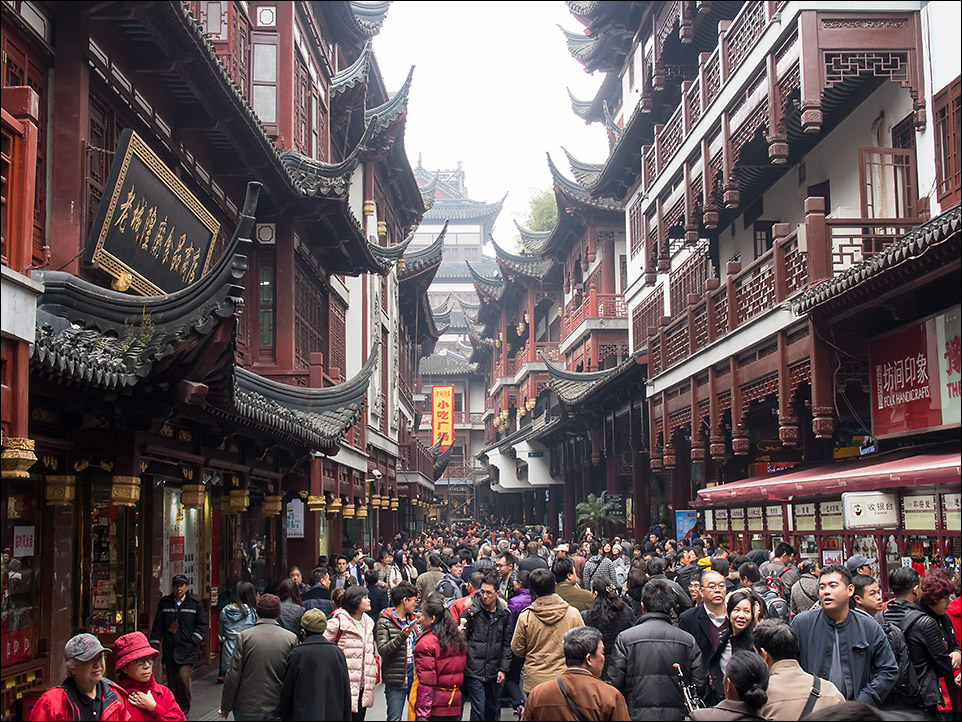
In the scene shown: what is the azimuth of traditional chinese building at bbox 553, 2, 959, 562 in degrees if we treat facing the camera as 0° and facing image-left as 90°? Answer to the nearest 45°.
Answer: approximately 45°

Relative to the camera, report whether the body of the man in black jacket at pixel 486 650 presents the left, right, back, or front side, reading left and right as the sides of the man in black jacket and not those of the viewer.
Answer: front

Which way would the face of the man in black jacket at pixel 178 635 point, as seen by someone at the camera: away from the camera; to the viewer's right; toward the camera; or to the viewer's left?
toward the camera

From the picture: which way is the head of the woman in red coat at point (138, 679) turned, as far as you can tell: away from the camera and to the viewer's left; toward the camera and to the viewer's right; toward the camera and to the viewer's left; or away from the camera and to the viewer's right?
toward the camera and to the viewer's right

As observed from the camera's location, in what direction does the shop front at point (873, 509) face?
facing the viewer and to the left of the viewer

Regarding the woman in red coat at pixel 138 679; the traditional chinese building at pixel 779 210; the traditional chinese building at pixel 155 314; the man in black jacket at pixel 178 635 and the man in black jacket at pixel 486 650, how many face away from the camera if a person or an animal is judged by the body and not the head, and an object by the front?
0

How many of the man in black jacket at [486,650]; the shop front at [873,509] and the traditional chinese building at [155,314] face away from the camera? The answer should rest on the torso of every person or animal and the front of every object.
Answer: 0

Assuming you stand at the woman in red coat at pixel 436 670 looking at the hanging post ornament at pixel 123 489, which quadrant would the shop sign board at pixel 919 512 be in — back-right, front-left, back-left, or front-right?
back-right

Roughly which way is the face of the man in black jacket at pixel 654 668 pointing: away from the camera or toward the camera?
away from the camera

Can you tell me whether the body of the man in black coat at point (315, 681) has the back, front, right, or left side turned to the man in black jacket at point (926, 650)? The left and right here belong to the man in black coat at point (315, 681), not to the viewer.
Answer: right

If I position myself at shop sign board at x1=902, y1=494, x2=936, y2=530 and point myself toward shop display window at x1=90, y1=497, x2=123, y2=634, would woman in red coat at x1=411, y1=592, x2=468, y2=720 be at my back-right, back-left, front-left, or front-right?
front-left

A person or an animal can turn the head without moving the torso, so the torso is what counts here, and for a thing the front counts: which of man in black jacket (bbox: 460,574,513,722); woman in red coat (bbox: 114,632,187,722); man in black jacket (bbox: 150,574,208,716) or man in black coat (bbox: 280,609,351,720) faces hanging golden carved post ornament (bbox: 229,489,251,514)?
man in black coat (bbox: 280,609,351,720)

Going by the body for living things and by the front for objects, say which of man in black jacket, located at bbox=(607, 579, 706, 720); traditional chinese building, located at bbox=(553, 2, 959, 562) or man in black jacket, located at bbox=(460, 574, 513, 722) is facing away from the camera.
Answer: man in black jacket, located at bbox=(607, 579, 706, 720)

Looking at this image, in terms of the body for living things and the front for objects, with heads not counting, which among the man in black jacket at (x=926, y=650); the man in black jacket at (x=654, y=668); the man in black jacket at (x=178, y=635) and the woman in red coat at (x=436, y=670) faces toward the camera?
the man in black jacket at (x=178, y=635)
